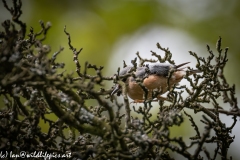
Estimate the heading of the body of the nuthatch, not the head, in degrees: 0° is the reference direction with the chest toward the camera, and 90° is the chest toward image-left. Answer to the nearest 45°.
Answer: approximately 90°
